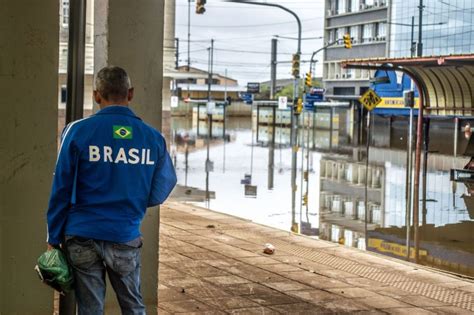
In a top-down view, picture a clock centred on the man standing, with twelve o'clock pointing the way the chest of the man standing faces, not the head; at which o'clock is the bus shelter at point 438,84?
The bus shelter is roughly at 1 o'clock from the man standing.

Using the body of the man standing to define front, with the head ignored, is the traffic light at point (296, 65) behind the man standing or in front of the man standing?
in front

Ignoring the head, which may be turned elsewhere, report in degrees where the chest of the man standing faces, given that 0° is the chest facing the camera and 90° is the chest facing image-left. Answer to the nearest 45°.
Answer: approximately 180°

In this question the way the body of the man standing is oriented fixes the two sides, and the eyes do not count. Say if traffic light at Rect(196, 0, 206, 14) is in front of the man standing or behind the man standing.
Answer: in front

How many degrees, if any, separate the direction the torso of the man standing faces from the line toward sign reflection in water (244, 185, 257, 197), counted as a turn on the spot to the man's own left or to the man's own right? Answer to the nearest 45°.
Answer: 0° — they already face it

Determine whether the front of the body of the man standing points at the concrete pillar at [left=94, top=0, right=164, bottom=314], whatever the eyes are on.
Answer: yes

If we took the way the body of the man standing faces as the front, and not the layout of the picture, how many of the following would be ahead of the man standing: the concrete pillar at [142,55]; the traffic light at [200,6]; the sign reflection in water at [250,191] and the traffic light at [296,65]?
4

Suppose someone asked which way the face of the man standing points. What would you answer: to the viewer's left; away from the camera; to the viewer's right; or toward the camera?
away from the camera
